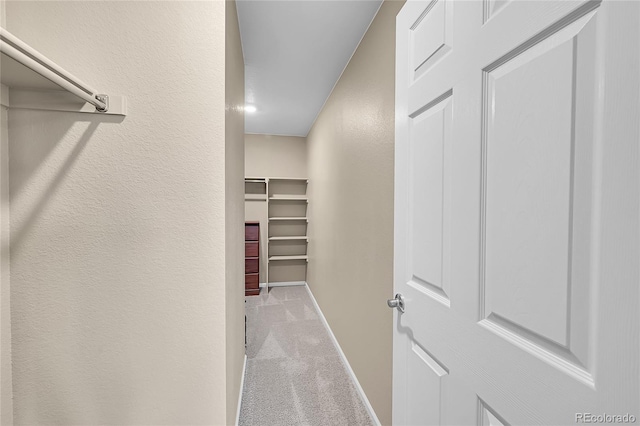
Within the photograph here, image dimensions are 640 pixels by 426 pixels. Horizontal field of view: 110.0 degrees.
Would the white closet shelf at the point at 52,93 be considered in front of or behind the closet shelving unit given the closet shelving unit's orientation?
in front

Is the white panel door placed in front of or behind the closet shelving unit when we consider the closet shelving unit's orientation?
in front

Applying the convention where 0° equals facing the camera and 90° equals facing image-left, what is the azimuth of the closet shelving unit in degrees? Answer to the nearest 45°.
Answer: approximately 0°

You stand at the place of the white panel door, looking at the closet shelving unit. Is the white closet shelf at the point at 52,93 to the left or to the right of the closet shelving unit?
left

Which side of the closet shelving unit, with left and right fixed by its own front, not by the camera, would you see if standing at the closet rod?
front
